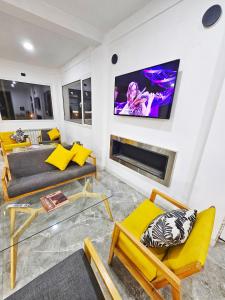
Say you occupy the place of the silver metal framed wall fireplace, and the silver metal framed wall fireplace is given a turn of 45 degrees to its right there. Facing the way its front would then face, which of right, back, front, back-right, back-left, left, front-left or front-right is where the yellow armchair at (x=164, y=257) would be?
left

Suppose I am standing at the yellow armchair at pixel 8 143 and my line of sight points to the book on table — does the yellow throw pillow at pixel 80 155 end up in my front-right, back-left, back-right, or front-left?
front-left

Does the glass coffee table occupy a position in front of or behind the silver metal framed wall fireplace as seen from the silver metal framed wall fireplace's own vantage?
in front

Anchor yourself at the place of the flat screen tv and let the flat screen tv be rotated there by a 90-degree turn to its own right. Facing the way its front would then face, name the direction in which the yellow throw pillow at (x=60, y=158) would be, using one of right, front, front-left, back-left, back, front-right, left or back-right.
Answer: front-left

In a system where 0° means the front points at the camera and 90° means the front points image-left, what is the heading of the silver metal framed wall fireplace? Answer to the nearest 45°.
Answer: approximately 45°

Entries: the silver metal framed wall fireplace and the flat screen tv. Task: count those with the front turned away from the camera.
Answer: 0

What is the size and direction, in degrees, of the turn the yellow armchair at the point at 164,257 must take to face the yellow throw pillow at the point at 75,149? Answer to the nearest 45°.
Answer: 0° — it already faces it

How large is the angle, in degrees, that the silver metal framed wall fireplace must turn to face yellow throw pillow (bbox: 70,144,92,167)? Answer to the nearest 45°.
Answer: approximately 45° to its right

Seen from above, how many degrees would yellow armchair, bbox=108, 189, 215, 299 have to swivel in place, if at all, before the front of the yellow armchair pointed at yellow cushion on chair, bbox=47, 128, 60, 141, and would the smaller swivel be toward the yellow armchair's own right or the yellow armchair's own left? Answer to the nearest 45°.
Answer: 0° — it already faces it

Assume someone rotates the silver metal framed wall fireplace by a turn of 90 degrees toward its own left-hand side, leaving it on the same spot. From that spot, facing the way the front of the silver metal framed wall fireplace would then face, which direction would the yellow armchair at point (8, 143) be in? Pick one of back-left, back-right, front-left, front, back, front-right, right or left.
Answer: back-right

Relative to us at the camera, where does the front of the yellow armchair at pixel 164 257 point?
facing away from the viewer and to the left of the viewer

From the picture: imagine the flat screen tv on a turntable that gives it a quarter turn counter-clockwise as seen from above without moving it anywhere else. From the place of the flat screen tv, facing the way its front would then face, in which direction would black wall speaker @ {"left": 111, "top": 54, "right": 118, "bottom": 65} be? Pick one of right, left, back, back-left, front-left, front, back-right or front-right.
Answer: back

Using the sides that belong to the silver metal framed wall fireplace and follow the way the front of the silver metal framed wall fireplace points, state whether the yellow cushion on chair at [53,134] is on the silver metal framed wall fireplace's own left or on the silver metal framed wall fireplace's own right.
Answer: on the silver metal framed wall fireplace's own right

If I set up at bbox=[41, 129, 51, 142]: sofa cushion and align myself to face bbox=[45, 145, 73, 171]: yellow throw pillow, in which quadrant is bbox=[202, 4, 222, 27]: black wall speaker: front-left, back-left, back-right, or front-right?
front-left
